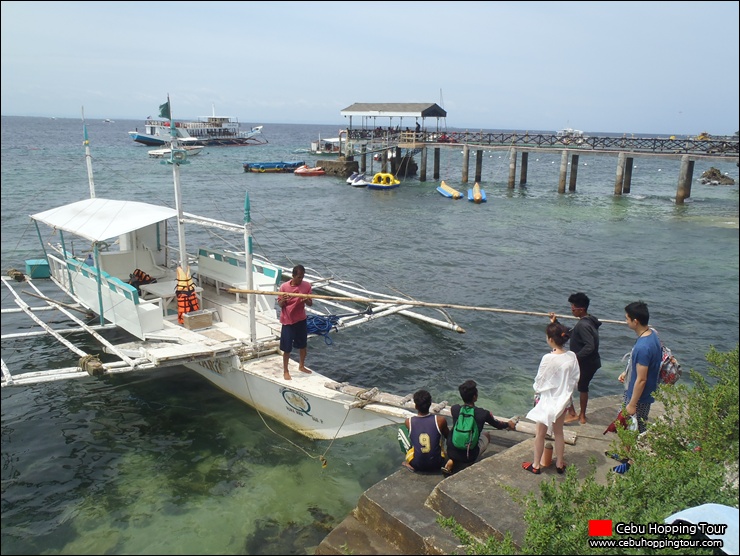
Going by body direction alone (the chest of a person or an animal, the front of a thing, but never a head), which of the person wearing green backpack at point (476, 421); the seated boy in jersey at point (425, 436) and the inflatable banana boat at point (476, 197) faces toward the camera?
the inflatable banana boat

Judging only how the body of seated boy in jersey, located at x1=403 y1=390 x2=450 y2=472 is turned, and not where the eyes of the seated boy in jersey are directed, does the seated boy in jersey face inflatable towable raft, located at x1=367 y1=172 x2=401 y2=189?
yes

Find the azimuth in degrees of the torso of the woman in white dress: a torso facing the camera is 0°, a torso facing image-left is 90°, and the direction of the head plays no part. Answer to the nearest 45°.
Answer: approximately 135°

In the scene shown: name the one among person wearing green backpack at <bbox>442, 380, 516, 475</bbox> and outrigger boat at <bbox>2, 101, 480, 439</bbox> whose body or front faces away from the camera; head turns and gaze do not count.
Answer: the person wearing green backpack

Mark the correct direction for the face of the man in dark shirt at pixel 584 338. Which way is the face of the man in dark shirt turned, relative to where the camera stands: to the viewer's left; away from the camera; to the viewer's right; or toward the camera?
to the viewer's left

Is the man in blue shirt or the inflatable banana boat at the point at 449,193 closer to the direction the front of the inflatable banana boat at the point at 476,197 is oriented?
the man in blue shirt

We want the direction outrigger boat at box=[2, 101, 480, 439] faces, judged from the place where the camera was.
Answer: facing the viewer and to the right of the viewer

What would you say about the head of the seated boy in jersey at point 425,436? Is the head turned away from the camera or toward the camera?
away from the camera

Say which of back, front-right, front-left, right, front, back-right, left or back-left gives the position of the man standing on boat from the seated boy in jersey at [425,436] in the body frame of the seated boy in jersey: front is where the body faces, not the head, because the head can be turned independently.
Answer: front-left

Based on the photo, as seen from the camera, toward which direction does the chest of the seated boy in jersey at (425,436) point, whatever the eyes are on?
away from the camera

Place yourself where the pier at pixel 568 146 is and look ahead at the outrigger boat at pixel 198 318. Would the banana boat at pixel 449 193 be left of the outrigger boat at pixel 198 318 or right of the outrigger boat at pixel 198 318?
right

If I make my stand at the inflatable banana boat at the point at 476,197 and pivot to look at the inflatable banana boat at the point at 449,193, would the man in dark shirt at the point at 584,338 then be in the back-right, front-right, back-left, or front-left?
back-left
